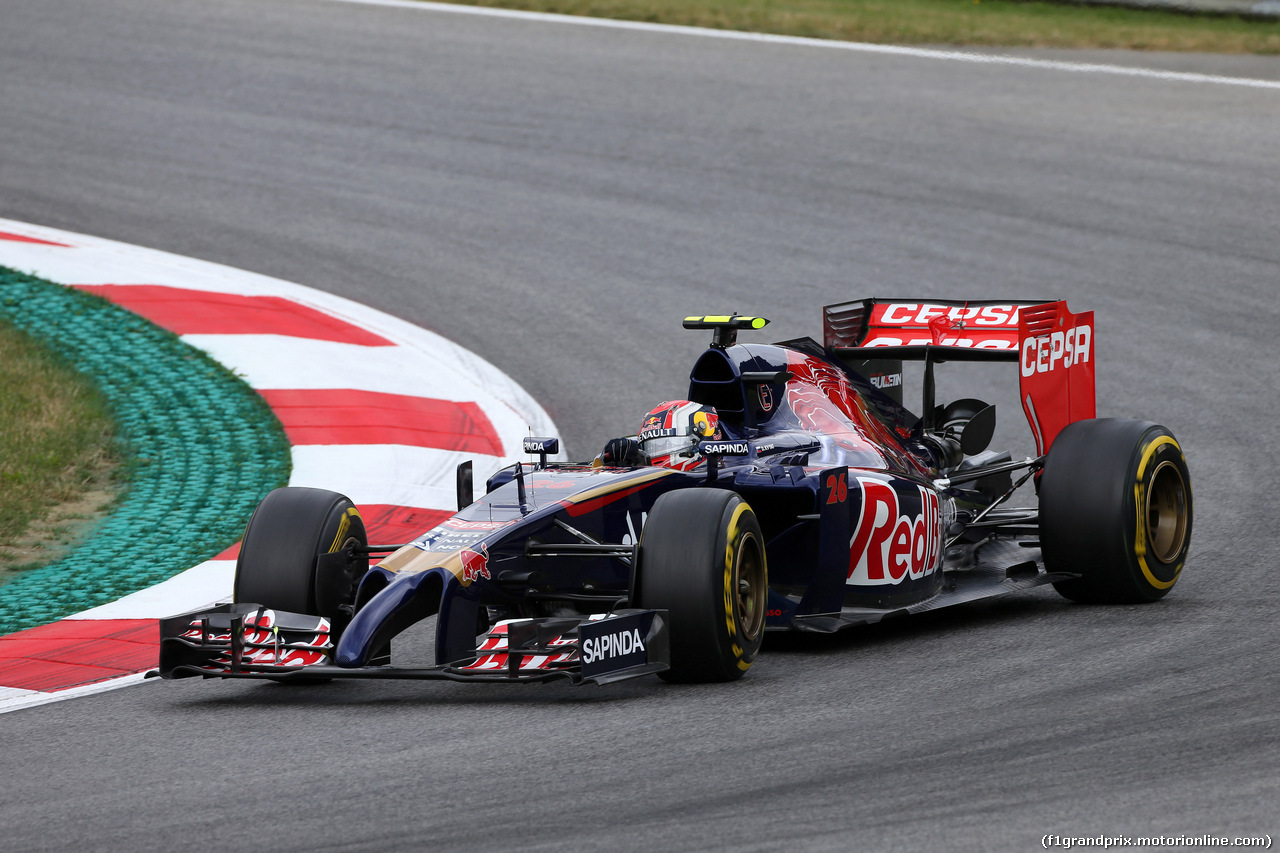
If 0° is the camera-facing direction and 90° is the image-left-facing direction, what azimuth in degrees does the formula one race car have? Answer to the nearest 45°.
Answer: approximately 45°
